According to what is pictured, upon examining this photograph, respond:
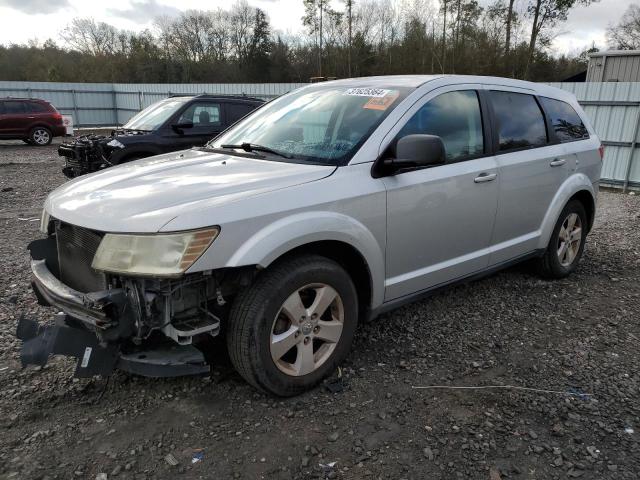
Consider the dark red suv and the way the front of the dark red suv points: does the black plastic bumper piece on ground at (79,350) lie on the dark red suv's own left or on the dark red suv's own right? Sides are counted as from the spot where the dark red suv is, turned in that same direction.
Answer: on the dark red suv's own left

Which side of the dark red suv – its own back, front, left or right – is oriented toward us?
left

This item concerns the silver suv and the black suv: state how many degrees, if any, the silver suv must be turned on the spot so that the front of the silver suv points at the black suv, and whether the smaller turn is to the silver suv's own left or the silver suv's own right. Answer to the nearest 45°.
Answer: approximately 135° to the silver suv's own right

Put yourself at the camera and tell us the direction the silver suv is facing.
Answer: facing the viewer and to the left of the viewer

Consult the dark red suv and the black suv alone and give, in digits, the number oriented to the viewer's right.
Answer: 0

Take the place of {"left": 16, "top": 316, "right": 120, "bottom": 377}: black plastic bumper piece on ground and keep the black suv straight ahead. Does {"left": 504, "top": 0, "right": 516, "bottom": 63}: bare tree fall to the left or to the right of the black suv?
right

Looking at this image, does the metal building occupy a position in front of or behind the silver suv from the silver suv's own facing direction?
behind

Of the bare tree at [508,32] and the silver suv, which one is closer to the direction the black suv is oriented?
the silver suv

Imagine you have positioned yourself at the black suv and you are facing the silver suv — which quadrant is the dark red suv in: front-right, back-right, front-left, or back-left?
back-right

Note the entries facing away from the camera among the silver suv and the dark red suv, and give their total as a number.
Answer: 0

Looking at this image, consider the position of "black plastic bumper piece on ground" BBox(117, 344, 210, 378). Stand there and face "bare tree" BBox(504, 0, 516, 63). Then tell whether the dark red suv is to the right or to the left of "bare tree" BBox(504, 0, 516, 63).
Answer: left

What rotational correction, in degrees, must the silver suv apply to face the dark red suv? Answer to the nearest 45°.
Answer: approximately 90° to its right
